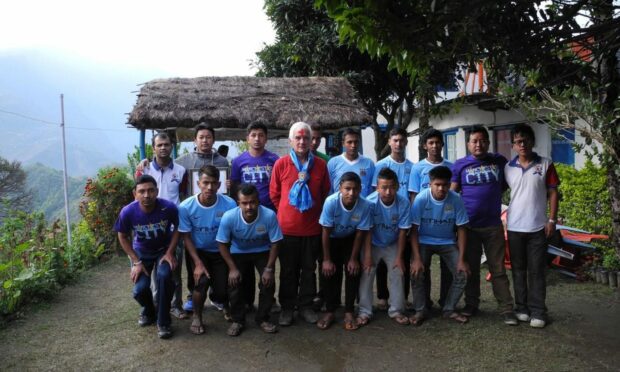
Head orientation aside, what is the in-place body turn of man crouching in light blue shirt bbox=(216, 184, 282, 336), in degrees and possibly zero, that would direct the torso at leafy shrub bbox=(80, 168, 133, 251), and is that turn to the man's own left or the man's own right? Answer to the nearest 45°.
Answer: approximately 135° to the man's own right

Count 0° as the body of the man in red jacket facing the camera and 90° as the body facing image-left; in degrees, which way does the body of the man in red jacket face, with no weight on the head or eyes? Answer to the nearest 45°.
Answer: approximately 0°

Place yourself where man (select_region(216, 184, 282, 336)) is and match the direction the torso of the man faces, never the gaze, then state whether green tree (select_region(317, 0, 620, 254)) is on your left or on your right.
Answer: on your left

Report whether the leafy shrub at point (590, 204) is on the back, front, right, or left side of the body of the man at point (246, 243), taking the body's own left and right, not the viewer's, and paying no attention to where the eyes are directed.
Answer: left

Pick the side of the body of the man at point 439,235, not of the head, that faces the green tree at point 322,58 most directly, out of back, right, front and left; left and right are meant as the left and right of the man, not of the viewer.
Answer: back

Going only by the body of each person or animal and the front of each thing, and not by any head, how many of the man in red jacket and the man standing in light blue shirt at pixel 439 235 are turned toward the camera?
2

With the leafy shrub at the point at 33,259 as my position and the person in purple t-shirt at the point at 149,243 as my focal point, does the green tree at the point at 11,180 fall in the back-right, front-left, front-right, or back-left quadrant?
back-left
